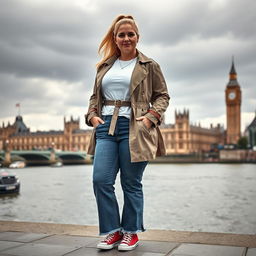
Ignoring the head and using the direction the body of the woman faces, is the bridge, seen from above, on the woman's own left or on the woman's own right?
on the woman's own right

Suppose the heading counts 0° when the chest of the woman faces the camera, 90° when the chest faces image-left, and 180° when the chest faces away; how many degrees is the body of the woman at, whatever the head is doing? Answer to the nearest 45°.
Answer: approximately 45°

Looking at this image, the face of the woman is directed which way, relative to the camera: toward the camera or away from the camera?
toward the camera
